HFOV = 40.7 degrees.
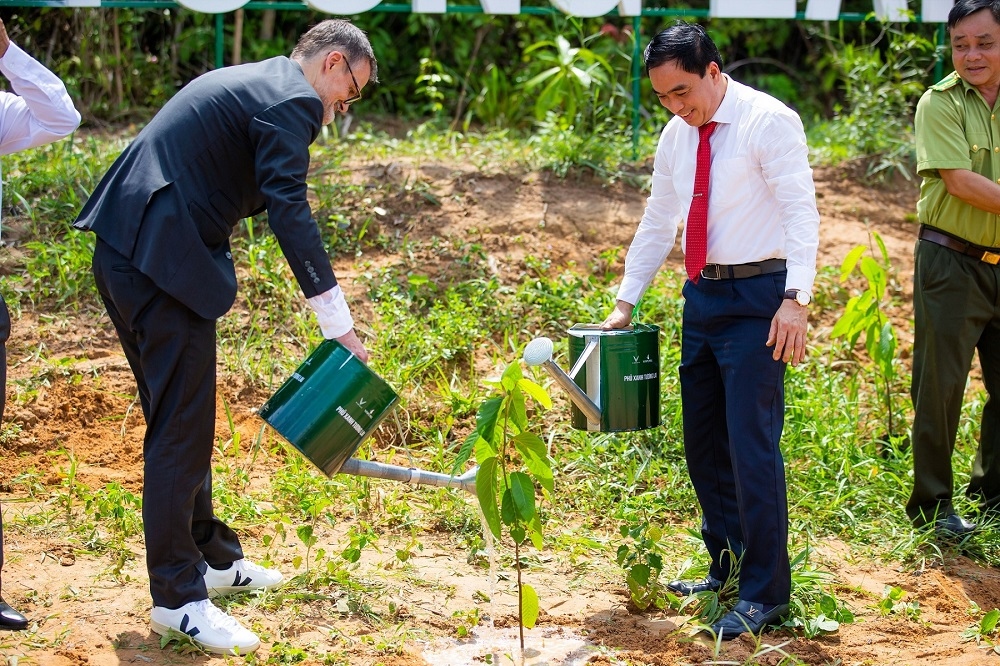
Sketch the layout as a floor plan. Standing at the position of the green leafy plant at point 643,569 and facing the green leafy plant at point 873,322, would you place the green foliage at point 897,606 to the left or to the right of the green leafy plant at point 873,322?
right

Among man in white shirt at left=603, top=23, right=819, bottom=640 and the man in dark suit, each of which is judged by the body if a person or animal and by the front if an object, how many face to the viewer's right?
1

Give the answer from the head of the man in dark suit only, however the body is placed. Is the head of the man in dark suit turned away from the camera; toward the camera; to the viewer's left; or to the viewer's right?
to the viewer's right

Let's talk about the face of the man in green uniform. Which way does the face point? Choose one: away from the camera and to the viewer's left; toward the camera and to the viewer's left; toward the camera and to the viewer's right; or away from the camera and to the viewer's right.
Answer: toward the camera and to the viewer's left

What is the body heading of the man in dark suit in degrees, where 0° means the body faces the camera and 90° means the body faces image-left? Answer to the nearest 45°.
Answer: approximately 270°

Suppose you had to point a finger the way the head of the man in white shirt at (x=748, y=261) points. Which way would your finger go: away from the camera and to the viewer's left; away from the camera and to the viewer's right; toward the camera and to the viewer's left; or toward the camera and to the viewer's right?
toward the camera and to the viewer's left

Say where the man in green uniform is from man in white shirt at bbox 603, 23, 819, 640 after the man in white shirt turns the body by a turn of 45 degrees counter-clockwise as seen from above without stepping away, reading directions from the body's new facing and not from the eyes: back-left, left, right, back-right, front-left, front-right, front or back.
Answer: back-left

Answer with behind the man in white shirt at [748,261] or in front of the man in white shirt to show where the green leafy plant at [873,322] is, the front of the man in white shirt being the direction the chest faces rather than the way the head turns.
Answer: behind

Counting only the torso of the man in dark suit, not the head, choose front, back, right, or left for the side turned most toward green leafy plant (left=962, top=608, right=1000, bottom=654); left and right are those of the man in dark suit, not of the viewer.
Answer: front

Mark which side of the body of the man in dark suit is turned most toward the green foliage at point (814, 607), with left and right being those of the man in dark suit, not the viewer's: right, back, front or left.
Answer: front

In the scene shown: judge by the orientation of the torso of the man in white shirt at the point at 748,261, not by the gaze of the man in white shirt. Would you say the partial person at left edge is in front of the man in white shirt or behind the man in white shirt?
in front

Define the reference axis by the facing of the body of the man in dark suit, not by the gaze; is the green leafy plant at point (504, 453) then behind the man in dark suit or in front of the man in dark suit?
in front
